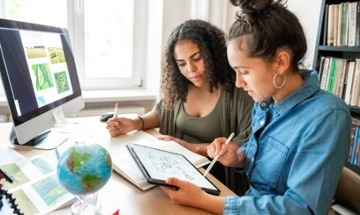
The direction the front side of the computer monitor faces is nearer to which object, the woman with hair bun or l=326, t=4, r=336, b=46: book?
the woman with hair bun

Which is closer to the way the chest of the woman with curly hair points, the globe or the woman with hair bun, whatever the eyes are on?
the globe

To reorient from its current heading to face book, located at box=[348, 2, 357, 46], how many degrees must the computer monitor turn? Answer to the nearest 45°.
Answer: approximately 45° to its left

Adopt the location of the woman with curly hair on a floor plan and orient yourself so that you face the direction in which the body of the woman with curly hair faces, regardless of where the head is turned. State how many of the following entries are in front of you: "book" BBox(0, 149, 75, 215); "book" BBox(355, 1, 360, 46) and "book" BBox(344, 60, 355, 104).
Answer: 1

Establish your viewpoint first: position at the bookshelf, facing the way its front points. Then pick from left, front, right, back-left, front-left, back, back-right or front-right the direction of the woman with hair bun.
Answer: front-left

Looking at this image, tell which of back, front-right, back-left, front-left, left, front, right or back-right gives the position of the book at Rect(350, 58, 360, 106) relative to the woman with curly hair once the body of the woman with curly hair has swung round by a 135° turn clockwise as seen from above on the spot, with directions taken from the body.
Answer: right

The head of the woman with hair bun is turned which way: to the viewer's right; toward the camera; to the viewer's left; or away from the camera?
to the viewer's left

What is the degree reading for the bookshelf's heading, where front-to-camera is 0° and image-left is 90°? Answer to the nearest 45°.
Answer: approximately 45°

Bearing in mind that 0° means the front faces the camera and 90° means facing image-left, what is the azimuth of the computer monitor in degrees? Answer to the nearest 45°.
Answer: approximately 315°

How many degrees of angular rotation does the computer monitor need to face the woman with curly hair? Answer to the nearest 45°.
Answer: approximately 45° to its left

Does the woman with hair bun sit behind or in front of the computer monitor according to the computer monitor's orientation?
in front

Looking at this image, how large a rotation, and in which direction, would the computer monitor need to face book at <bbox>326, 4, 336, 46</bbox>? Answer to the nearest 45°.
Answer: approximately 45° to its left
